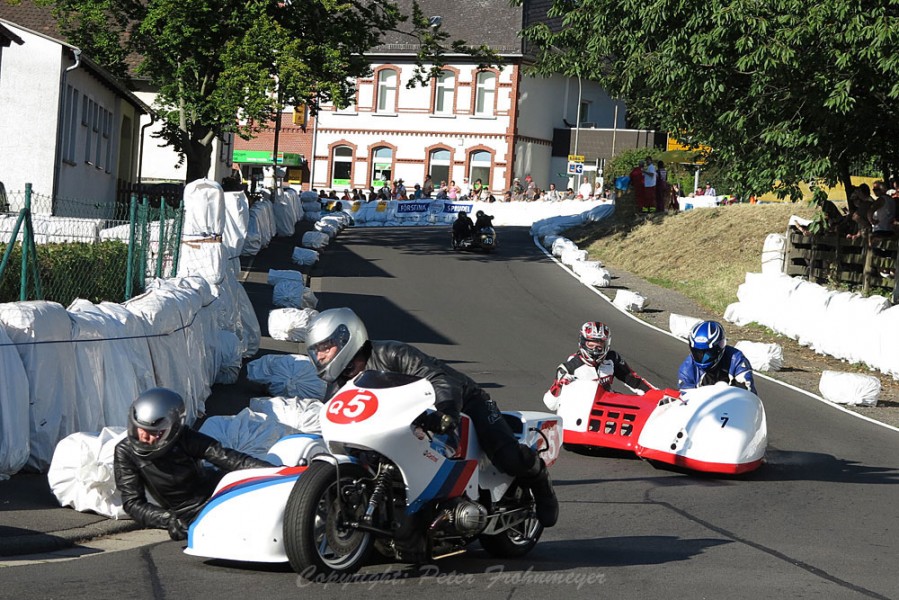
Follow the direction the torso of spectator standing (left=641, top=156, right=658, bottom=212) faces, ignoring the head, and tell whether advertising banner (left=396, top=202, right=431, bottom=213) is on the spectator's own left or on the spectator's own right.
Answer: on the spectator's own right

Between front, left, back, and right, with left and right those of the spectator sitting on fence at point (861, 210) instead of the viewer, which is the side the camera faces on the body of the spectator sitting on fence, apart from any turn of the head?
left

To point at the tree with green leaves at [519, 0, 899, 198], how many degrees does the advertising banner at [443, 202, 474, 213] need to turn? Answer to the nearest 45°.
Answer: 0° — it already faces it

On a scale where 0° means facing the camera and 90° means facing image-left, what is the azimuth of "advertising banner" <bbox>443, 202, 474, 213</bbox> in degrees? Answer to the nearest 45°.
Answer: approximately 0°

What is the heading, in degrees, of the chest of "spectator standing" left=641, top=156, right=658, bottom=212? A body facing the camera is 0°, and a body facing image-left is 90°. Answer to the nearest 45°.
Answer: approximately 45°

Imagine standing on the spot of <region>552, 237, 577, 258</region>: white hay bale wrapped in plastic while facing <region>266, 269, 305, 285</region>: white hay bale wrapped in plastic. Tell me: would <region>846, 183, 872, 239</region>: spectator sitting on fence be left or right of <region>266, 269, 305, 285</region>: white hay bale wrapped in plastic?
left

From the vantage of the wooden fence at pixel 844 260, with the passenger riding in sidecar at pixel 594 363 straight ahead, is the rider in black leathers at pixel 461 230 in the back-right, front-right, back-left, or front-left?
back-right

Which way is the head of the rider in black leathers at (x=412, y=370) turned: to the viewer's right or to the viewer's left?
to the viewer's left

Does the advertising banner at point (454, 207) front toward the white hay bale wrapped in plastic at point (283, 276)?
yes
